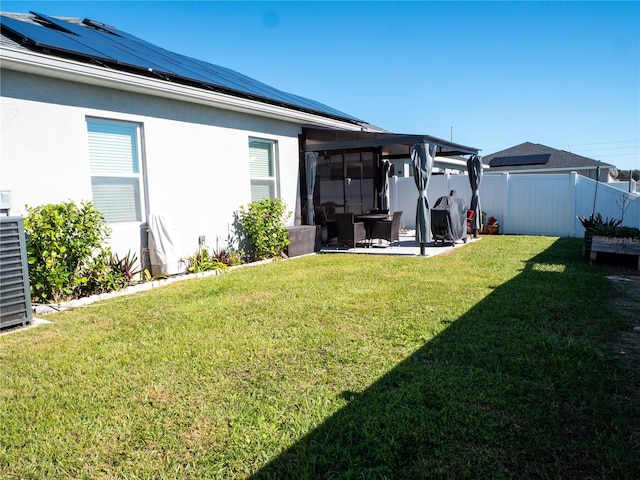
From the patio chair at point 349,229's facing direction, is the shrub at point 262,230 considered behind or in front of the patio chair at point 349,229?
behind

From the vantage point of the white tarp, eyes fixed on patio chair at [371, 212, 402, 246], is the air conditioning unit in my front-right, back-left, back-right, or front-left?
back-right

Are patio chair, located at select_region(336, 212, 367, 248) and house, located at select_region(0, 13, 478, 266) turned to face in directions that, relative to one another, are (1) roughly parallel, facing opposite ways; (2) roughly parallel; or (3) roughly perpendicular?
roughly perpendicular

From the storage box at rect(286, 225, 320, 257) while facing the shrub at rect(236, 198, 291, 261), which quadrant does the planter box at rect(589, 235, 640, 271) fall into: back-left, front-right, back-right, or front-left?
back-left

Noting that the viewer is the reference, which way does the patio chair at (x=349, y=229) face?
facing away from the viewer and to the right of the viewer
